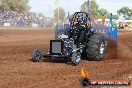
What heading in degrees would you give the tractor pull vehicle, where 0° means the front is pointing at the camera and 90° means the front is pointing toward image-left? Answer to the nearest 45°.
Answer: approximately 45°
